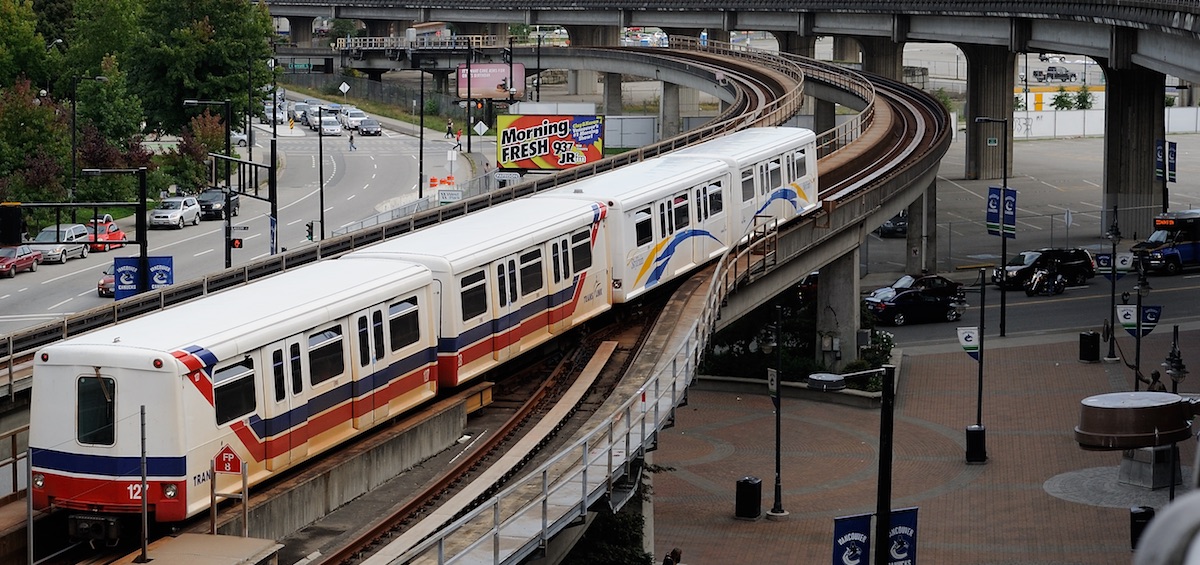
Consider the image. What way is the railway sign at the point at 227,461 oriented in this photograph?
toward the camera

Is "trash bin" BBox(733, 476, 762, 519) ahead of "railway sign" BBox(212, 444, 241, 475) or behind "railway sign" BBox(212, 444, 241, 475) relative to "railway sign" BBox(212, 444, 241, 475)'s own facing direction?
behind

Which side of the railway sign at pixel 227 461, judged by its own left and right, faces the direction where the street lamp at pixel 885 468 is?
left

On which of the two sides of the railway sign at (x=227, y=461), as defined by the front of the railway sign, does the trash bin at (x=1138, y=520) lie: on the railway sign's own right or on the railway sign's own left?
on the railway sign's own left

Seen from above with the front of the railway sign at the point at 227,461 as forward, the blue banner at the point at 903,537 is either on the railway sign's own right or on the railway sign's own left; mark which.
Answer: on the railway sign's own left
